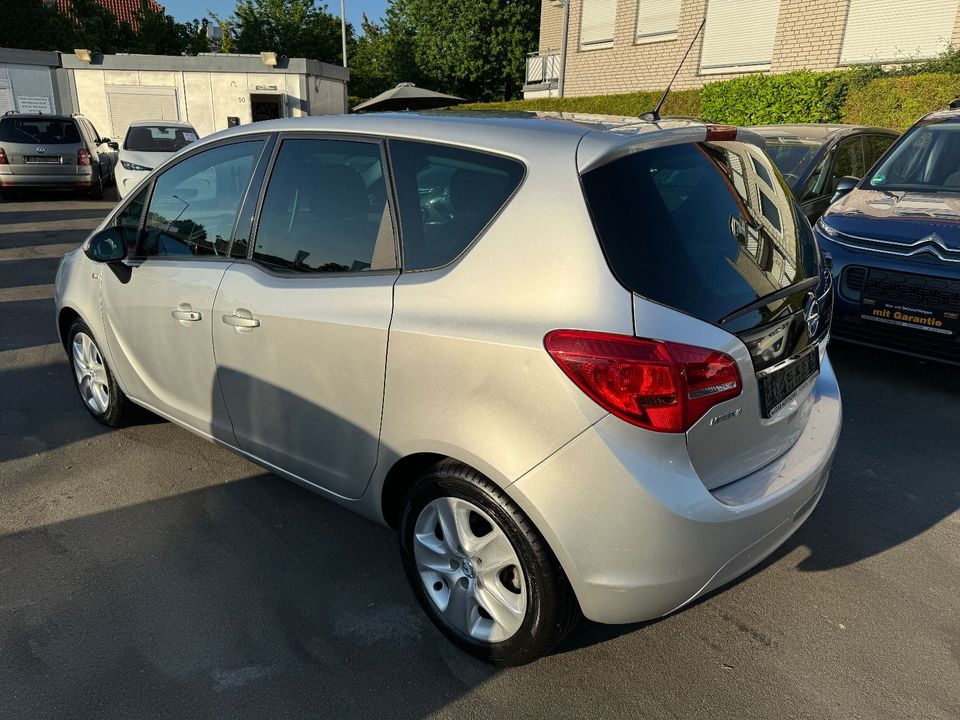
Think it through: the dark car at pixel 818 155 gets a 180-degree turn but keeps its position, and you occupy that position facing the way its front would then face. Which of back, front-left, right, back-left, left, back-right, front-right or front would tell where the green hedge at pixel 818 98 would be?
front-left

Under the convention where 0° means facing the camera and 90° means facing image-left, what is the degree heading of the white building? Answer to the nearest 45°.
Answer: approximately 0°

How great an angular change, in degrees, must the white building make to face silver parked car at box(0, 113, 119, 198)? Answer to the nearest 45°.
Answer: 0° — it already faces it

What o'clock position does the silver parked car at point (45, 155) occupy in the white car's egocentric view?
The silver parked car is roughly at 4 o'clock from the white car.

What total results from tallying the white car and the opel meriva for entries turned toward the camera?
1

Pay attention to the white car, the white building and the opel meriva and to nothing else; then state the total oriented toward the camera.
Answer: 2

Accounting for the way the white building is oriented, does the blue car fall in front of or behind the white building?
in front

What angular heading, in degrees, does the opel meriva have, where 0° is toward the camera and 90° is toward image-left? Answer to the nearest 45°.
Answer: approximately 135°

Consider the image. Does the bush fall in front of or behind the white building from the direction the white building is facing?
in front

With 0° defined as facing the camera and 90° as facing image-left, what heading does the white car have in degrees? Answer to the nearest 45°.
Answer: approximately 0°

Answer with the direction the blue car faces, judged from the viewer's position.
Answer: facing the viewer and to the left of the viewer

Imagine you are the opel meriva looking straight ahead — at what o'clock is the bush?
The bush is roughly at 2 o'clock from the opel meriva.

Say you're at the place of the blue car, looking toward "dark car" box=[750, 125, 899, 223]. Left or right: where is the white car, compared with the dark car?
left
